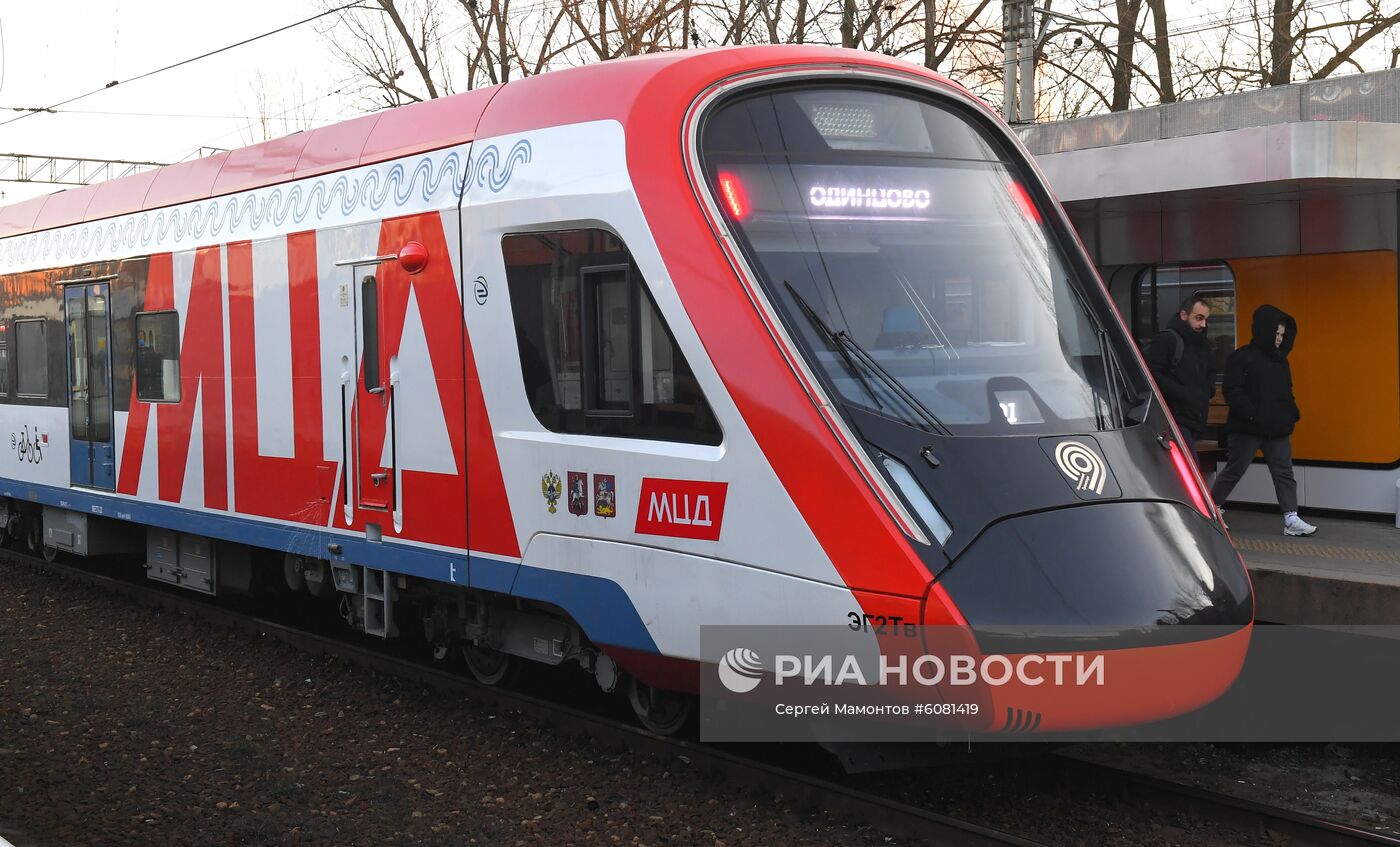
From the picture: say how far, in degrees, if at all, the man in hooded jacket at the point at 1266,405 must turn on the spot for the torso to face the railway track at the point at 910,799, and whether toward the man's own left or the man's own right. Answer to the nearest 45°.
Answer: approximately 45° to the man's own right

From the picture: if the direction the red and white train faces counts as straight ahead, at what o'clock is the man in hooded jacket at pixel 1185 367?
The man in hooded jacket is roughly at 11 o'clock from the red and white train.

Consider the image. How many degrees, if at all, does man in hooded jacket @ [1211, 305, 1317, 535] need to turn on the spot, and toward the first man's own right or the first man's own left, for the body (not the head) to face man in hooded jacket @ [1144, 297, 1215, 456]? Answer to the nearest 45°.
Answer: approximately 180°

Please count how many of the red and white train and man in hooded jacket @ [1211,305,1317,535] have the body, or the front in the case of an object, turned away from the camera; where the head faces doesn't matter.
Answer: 0

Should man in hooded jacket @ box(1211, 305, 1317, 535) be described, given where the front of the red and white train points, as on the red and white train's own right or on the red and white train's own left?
on the red and white train's own left

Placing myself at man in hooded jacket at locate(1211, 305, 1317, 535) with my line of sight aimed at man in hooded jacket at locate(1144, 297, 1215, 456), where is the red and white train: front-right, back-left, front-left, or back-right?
front-left
